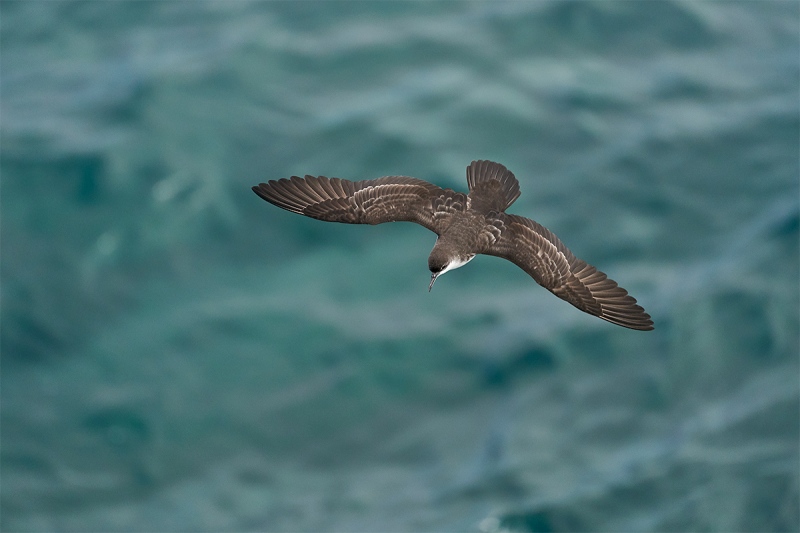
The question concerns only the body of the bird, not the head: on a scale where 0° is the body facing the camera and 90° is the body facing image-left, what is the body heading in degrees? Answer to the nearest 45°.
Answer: approximately 45°
